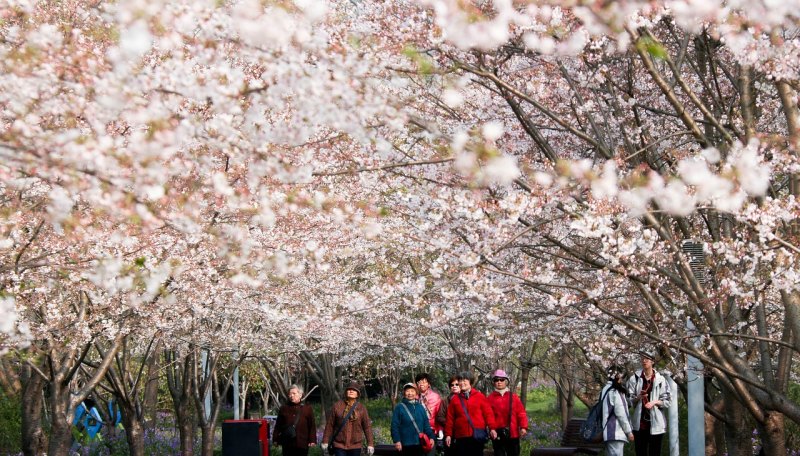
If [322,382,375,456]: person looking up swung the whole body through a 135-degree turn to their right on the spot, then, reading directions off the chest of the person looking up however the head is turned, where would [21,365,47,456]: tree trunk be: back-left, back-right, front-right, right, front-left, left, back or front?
front

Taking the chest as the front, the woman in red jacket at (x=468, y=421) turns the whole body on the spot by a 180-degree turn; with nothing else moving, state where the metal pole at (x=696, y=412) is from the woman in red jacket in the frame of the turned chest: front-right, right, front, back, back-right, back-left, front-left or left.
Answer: right

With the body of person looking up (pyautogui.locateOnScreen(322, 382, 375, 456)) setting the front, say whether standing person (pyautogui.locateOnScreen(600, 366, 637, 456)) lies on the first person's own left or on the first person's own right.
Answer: on the first person's own left

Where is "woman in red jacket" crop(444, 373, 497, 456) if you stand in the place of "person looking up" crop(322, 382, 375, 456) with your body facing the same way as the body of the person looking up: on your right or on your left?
on your left

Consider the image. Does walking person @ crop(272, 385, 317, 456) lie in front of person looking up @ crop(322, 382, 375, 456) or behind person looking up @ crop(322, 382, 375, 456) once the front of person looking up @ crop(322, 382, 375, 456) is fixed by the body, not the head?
behind

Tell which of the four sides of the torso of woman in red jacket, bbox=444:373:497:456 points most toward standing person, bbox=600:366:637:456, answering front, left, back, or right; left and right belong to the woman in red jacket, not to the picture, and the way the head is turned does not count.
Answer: left

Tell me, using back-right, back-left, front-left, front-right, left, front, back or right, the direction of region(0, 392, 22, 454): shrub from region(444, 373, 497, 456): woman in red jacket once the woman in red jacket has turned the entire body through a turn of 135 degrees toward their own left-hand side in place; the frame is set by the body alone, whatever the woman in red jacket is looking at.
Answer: left

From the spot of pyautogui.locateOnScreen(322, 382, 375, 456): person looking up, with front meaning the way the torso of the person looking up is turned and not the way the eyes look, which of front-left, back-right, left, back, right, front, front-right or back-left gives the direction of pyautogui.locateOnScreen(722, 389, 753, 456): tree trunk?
left

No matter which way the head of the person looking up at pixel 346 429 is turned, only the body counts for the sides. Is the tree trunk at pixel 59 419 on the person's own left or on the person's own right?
on the person's own right

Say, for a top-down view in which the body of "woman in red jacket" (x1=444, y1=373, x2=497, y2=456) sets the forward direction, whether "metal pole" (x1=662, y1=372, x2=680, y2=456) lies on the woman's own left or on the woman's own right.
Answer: on the woman's own left
